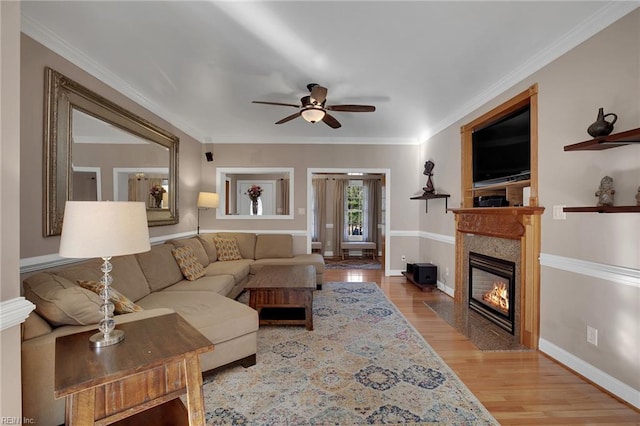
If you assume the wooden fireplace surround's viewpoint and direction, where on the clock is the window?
The window is roughly at 3 o'clock from the wooden fireplace surround.

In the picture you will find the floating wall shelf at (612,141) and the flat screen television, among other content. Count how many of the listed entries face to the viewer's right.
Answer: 0

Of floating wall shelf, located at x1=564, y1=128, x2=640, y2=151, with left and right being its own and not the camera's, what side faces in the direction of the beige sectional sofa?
front

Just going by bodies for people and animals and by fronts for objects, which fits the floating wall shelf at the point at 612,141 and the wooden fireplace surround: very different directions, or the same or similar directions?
same or similar directions

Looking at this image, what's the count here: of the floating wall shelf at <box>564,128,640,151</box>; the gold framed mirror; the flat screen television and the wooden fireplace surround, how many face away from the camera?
0

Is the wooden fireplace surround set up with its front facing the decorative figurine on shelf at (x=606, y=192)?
no

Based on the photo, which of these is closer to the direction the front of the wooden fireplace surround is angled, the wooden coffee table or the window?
the wooden coffee table

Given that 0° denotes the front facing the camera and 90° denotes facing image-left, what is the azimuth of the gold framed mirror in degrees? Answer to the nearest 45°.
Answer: approximately 315°

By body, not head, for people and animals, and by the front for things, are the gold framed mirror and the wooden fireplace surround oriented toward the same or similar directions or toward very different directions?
very different directions

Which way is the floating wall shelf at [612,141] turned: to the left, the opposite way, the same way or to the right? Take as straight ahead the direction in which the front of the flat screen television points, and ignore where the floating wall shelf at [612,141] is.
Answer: the same way

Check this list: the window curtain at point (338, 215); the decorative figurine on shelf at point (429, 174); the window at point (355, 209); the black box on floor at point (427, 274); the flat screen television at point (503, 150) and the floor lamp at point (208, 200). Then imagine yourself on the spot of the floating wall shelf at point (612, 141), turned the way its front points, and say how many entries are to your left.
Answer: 0

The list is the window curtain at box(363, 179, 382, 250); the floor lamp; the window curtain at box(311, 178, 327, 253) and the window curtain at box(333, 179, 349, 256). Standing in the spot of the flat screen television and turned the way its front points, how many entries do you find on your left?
0

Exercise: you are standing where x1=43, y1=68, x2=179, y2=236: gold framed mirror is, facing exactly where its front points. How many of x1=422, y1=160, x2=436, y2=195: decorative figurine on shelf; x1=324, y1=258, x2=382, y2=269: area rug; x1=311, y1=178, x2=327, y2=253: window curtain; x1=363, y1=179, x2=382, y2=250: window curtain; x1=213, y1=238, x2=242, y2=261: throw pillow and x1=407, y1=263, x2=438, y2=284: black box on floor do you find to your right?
0

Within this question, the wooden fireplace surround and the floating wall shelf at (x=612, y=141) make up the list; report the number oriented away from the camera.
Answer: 0

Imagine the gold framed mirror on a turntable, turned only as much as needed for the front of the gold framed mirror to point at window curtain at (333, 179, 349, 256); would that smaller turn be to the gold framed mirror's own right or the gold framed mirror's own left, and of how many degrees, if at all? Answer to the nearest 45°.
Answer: approximately 90° to the gold framed mirror's own left

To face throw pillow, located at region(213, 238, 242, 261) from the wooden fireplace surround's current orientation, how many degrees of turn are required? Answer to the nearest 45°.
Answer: approximately 45° to its right
